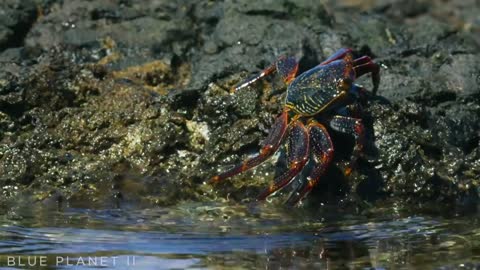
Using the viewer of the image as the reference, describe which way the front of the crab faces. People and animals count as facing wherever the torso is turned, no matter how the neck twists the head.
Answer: facing to the right of the viewer
